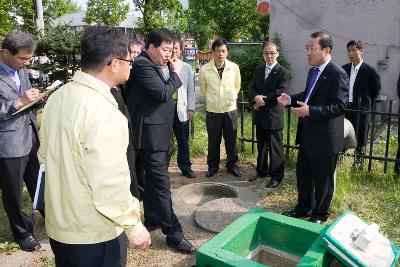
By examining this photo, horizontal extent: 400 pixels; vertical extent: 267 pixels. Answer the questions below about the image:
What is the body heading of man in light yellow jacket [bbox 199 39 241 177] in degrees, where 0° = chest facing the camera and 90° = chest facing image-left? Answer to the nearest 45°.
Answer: approximately 0°

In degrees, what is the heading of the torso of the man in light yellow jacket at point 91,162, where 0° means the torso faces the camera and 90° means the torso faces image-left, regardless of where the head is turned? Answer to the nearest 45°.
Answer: approximately 225°

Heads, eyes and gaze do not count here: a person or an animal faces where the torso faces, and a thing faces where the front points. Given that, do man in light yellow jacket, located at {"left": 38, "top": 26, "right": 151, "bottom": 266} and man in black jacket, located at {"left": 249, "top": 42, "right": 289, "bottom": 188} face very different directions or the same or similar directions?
very different directions

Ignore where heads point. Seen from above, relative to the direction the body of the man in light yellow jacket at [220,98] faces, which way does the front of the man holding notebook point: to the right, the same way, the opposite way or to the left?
to the left

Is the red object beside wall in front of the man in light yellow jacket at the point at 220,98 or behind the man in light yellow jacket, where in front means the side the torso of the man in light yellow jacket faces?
behind

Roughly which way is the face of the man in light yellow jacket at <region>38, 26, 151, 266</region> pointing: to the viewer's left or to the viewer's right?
to the viewer's right

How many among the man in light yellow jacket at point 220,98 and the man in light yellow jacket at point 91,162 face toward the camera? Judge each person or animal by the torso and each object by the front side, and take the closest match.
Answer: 1

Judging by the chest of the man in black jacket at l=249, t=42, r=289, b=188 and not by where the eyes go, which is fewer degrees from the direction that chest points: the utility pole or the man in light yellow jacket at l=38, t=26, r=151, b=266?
the man in light yellow jacket

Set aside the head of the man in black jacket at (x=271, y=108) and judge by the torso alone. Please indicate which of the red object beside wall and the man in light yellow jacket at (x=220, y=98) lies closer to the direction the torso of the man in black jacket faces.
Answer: the man in light yellow jacket

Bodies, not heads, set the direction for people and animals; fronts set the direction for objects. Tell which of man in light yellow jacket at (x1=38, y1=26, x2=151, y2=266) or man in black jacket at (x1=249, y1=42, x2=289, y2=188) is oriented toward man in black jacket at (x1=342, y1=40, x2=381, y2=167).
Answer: the man in light yellow jacket
